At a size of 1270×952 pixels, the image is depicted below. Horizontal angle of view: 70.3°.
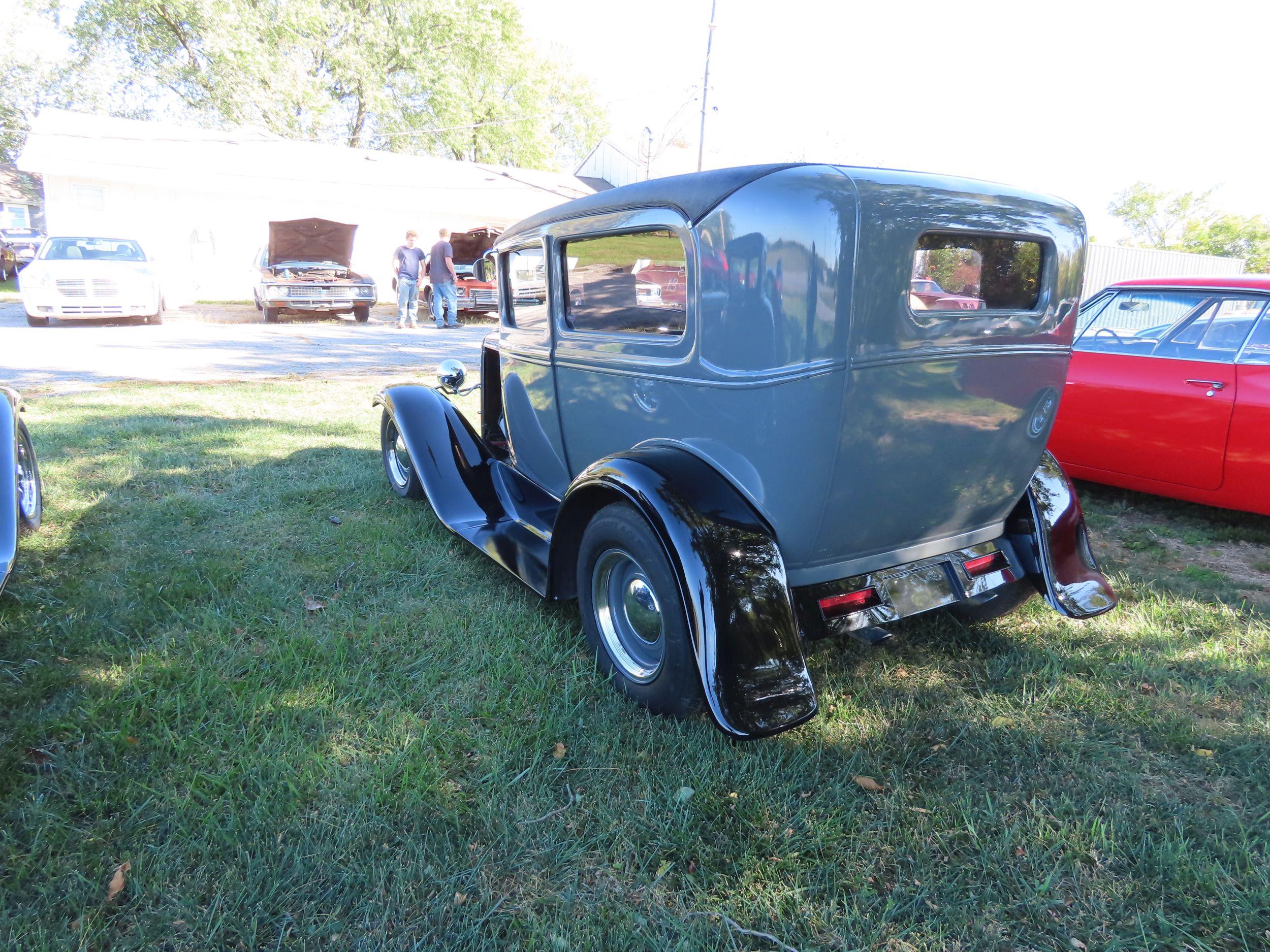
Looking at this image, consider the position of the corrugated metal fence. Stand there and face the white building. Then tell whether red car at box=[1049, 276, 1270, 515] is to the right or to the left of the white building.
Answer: left

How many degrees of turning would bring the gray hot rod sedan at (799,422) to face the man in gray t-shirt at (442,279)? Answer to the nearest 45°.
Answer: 0° — it already faces them

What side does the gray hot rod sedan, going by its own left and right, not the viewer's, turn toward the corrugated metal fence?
right

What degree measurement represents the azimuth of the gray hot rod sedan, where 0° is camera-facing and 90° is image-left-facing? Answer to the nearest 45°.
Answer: approximately 135°

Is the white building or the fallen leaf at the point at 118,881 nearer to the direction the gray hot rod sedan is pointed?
the white building

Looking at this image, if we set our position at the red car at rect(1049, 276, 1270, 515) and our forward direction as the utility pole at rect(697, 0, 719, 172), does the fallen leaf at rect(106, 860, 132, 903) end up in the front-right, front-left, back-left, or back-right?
back-left

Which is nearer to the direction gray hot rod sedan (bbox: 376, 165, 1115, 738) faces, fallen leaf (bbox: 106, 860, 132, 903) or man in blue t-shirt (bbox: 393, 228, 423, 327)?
the man in blue t-shirt

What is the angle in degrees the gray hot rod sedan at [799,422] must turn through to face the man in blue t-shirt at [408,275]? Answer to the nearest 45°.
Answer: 0° — it already faces them
